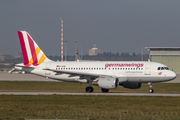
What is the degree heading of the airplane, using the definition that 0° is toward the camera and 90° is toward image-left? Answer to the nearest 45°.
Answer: approximately 315°
